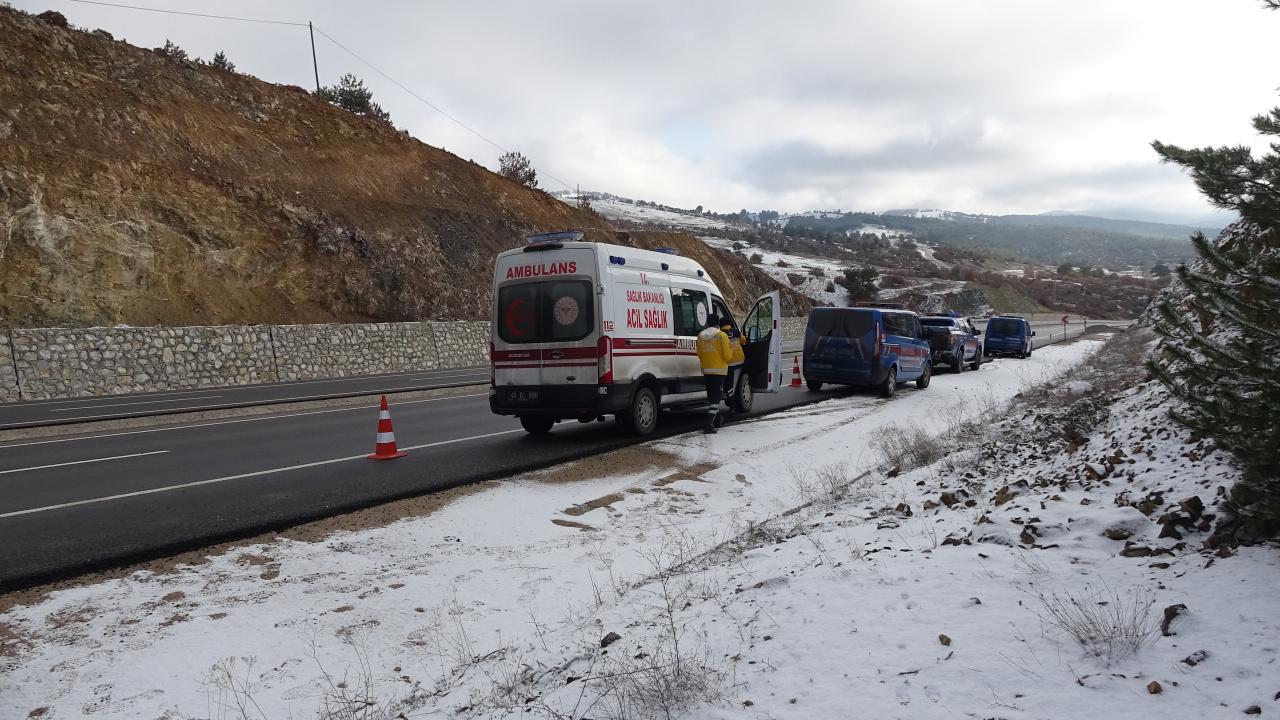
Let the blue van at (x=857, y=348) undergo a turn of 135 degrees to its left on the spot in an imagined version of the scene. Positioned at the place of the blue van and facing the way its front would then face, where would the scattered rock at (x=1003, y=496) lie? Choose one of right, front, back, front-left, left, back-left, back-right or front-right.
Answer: left

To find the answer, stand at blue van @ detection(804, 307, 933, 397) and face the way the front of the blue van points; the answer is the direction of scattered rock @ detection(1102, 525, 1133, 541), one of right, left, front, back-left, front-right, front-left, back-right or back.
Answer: back-right

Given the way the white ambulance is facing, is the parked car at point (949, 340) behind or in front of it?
in front

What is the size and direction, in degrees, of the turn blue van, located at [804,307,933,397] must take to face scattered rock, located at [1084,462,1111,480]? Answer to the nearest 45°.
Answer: approximately 135° to its right

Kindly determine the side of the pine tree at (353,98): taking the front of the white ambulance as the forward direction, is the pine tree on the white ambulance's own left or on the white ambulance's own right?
on the white ambulance's own left

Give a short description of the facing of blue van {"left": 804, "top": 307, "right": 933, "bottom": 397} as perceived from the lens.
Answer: facing away from the viewer and to the right of the viewer

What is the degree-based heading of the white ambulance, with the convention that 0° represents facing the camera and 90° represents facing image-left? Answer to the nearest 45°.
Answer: approximately 225°

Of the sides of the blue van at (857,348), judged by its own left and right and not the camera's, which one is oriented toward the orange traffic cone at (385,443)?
back

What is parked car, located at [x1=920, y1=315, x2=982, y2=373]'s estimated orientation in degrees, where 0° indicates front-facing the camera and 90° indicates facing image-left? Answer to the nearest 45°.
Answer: approximately 225°

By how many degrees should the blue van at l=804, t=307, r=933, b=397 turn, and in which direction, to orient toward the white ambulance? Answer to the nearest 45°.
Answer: approximately 180°

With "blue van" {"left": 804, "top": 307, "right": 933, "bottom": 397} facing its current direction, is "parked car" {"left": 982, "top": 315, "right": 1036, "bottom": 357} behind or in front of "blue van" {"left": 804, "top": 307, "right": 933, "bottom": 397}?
in front

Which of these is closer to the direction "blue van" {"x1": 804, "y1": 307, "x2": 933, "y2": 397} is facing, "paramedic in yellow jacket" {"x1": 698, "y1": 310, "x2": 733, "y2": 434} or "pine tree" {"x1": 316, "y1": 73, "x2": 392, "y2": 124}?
the pine tree
